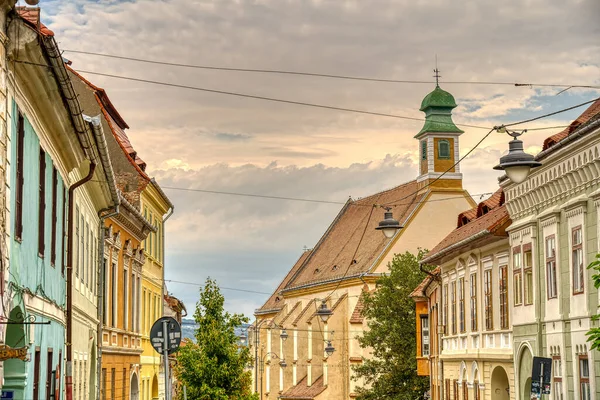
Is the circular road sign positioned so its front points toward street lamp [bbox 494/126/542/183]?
no

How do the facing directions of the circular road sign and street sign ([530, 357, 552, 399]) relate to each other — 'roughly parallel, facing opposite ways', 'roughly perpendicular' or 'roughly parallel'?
roughly parallel
